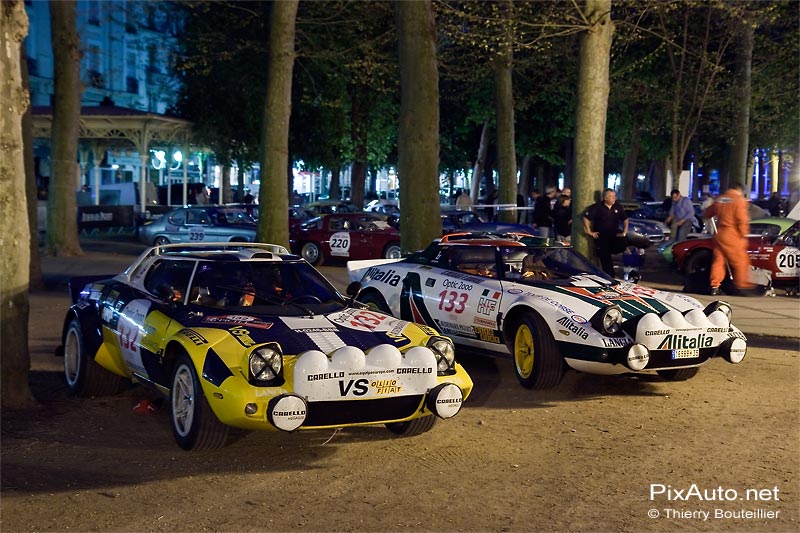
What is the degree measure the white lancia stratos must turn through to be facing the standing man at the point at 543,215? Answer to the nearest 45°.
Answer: approximately 135° to its left

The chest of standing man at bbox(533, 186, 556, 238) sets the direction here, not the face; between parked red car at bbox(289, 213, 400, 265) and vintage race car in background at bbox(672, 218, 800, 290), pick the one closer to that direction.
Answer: the vintage race car in background

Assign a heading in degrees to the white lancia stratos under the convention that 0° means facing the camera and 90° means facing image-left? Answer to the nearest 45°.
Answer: approximately 315°

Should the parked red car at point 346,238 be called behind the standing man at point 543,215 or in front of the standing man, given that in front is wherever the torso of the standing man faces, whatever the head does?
behind

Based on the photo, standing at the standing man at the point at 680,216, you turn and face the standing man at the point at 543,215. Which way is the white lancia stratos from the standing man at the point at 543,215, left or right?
left

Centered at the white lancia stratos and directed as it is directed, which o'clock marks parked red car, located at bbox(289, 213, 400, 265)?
The parked red car is roughly at 7 o'clock from the white lancia stratos.
